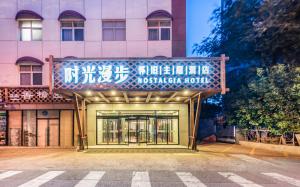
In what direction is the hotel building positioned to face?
toward the camera

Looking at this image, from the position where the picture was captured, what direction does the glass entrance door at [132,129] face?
facing the viewer

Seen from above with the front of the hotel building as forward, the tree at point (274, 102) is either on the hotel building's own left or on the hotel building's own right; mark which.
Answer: on the hotel building's own left

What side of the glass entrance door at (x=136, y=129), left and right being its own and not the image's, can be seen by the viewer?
front

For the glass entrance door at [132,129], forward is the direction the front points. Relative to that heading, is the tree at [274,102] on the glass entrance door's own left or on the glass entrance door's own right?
on the glass entrance door's own left

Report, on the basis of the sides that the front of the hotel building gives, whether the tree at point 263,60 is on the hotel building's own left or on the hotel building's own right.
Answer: on the hotel building's own left
